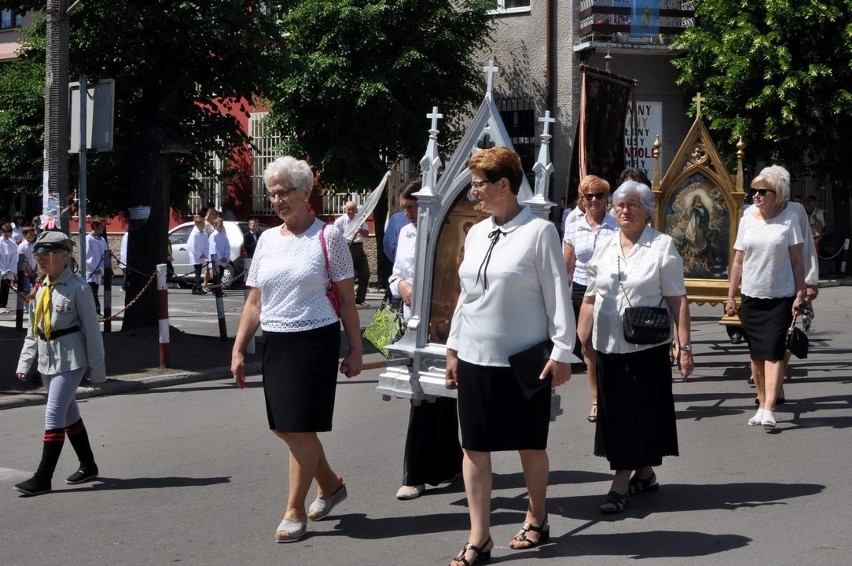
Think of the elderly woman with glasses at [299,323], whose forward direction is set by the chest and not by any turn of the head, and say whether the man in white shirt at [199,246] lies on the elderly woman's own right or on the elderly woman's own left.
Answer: on the elderly woman's own right

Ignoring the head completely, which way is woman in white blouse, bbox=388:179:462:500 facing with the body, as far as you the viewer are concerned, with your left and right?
facing the viewer and to the left of the viewer

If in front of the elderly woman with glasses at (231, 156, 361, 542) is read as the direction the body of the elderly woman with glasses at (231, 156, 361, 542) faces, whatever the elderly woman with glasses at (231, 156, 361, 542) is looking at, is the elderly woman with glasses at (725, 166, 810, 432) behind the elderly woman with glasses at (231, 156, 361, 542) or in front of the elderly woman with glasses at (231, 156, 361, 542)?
behind

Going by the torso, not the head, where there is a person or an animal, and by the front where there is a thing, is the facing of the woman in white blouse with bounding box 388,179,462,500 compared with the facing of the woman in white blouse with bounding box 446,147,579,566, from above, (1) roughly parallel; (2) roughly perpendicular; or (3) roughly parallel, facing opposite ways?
roughly parallel

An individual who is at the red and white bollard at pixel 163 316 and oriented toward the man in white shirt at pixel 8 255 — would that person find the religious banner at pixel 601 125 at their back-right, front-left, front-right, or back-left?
back-right

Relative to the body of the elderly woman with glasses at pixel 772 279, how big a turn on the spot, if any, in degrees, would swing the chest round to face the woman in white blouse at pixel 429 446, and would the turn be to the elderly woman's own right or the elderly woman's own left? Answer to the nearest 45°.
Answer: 0° — they already face them

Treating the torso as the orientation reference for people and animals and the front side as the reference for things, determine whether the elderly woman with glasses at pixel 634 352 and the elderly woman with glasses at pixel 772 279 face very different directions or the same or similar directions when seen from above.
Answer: same or similar directions

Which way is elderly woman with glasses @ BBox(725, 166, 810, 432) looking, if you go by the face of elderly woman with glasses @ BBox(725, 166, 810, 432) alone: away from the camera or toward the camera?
toward the camera

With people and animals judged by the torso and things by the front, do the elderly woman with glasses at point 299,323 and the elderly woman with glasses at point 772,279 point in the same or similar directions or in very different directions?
same or similar directions
